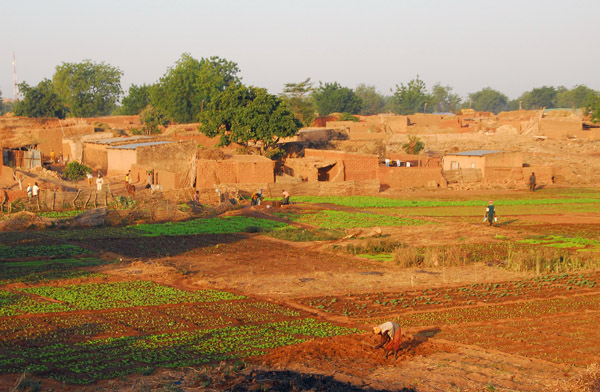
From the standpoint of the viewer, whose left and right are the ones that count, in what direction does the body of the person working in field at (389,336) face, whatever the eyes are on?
facing to the left of the viewer

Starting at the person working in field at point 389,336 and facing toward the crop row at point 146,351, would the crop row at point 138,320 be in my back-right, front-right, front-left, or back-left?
front-right

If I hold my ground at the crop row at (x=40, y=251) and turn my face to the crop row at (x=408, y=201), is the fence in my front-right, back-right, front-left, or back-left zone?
front-left

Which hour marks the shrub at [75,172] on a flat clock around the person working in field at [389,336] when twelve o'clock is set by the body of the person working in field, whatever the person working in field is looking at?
The shrub is roughly at 2 o'clock from the person working in field.

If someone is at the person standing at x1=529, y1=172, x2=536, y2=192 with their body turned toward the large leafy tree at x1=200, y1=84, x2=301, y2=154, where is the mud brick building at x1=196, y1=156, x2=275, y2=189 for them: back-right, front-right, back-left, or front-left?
front-left

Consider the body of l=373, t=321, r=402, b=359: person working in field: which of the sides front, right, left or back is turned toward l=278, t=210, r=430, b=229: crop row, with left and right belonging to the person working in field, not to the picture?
right

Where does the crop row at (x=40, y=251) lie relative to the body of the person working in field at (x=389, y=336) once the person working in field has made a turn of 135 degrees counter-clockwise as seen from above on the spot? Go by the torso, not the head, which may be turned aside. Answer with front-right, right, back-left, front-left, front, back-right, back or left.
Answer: back

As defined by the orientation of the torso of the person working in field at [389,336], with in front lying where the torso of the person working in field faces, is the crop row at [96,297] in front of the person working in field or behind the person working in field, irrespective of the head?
in front

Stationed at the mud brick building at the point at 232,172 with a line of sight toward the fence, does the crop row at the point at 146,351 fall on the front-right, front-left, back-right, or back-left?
front-left

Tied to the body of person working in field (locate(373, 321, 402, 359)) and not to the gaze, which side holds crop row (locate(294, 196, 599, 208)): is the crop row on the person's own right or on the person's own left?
on the person's own right

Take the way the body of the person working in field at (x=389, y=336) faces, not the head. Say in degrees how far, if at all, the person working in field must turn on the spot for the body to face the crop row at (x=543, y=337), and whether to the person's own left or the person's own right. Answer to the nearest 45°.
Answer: approximately 135° to the person's own right

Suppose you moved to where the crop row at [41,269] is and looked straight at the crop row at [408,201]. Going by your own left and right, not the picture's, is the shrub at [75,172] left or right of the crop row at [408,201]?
left

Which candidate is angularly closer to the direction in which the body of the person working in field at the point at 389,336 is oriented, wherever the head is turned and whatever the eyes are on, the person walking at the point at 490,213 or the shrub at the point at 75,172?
the shrub

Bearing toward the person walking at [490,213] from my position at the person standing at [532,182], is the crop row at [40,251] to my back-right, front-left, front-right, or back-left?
front-right
